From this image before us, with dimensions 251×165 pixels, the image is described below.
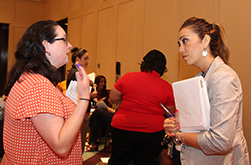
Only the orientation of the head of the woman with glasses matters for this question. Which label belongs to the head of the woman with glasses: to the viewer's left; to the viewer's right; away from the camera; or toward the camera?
to the viewer's right

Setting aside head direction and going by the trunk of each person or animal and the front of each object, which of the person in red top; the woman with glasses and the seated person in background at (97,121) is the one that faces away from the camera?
the person in red top

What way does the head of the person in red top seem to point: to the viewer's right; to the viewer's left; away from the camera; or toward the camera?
away from the camera

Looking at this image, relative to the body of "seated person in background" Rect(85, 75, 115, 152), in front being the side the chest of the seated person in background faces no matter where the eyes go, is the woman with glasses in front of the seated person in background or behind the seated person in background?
in front

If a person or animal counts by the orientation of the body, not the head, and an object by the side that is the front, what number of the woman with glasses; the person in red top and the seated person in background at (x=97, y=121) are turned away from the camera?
1

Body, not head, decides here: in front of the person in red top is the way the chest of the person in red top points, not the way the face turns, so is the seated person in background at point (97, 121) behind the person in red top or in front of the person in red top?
in front

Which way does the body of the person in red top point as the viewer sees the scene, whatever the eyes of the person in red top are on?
away from the camera

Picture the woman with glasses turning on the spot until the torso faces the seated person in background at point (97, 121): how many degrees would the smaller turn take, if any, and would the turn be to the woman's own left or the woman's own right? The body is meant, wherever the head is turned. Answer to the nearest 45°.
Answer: approximately 90° to the woman's own left

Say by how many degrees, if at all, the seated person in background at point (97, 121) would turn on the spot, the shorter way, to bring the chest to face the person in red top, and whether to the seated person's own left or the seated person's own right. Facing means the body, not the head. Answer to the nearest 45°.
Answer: approximately 45° to the seated person's own left

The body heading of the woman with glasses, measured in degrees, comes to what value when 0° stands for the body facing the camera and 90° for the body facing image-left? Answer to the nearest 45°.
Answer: approximately 270°

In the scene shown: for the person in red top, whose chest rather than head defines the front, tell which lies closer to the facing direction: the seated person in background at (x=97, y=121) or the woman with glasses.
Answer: the seated person in background

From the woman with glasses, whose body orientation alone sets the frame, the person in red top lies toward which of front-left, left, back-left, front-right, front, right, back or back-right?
front-left

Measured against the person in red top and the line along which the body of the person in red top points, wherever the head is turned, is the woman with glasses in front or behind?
behind

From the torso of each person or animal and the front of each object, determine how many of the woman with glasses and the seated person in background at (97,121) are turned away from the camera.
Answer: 0
